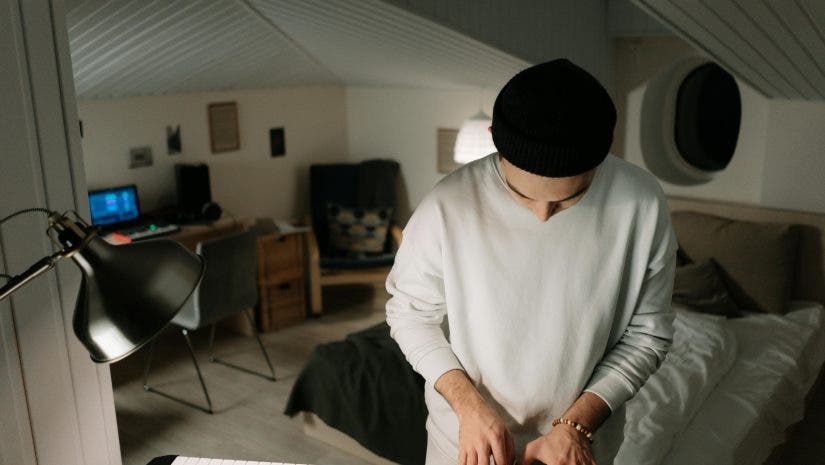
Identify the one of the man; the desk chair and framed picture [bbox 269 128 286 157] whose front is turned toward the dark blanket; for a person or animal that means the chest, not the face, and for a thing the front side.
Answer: the framed picture

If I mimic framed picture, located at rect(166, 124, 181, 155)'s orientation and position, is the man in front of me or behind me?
in front

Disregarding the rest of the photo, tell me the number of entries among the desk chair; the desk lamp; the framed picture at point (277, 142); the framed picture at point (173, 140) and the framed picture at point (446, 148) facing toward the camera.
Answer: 3

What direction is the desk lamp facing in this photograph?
to the viewer's right

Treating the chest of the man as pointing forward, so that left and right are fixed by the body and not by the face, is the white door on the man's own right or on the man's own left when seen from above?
on the man's own right

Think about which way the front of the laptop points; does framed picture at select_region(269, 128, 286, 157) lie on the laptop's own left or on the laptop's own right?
on the laptop's own left

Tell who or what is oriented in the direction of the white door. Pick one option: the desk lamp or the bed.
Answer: the bed

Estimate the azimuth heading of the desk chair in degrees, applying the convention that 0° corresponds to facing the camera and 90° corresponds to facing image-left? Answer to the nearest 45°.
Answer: approximately 135°

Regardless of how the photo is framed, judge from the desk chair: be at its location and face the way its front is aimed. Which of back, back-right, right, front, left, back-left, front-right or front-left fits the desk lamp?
back-left

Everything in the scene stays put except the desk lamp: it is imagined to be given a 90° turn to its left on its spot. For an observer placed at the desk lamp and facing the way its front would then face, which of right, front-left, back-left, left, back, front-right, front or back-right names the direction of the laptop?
front
